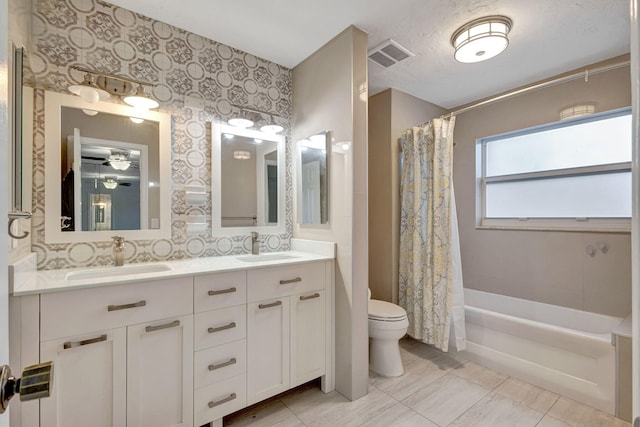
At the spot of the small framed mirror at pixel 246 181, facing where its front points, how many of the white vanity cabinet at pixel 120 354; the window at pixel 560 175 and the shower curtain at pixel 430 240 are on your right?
1

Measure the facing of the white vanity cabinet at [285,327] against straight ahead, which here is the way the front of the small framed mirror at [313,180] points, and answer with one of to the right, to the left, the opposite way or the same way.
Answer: to the left

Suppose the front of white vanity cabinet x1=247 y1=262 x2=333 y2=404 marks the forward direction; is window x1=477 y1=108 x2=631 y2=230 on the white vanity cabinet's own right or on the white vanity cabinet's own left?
on the white vanity cabinet's own left

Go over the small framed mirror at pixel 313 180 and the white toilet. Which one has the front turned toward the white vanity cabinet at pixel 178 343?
the small framed mirror

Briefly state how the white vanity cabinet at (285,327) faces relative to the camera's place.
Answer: facing the viewer and to the right of the viewer

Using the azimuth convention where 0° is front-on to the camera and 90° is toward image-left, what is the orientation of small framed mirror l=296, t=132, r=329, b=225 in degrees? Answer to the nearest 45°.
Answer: approximately 45°

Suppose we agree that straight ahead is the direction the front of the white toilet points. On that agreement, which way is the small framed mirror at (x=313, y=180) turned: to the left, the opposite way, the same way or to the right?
to the right

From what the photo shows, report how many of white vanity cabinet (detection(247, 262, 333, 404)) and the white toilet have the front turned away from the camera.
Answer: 0

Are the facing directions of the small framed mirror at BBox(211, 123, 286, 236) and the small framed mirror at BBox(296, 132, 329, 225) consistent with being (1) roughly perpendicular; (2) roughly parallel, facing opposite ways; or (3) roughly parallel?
roughly perpendicular

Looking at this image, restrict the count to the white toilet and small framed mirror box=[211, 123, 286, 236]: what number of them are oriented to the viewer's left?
0

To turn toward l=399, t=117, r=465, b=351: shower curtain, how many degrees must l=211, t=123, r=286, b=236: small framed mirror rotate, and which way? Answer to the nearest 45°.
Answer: approximately 45° to its left
